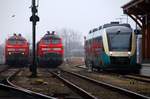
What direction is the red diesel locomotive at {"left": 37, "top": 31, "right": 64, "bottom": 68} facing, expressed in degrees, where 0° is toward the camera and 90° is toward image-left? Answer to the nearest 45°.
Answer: approximately 0°
